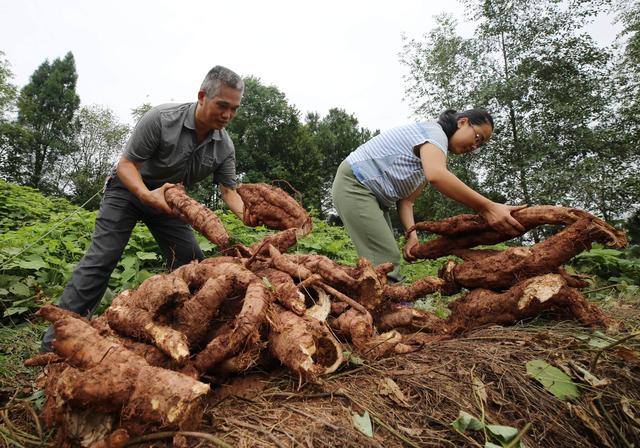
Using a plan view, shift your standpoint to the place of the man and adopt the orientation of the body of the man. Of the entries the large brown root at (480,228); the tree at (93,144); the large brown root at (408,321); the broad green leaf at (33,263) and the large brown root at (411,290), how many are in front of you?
3

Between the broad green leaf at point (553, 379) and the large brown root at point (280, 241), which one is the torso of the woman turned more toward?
the broad green leaf

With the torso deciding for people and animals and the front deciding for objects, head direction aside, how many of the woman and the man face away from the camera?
0

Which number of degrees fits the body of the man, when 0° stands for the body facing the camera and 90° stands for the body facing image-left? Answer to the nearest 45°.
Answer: approximately 315°

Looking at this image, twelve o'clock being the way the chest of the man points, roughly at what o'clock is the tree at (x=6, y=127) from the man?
The tree is roughly at 7 o'clock from the man.

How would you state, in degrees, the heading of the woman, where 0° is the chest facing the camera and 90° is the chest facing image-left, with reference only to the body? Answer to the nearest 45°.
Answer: approximately 270°

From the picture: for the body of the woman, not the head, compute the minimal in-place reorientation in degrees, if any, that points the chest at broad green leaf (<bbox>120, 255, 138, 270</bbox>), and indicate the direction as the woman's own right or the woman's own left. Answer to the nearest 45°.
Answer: approximately 180°

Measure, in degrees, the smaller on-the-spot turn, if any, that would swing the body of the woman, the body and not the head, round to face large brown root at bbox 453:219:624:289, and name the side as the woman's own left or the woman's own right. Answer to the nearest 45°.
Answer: approximately 45° to the woman's own right

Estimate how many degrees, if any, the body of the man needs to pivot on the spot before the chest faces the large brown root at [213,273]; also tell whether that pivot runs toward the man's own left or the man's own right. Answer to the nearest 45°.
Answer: approximately 45° to the man's own right

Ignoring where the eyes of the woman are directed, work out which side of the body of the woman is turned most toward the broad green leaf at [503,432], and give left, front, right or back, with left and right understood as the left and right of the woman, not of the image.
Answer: right
